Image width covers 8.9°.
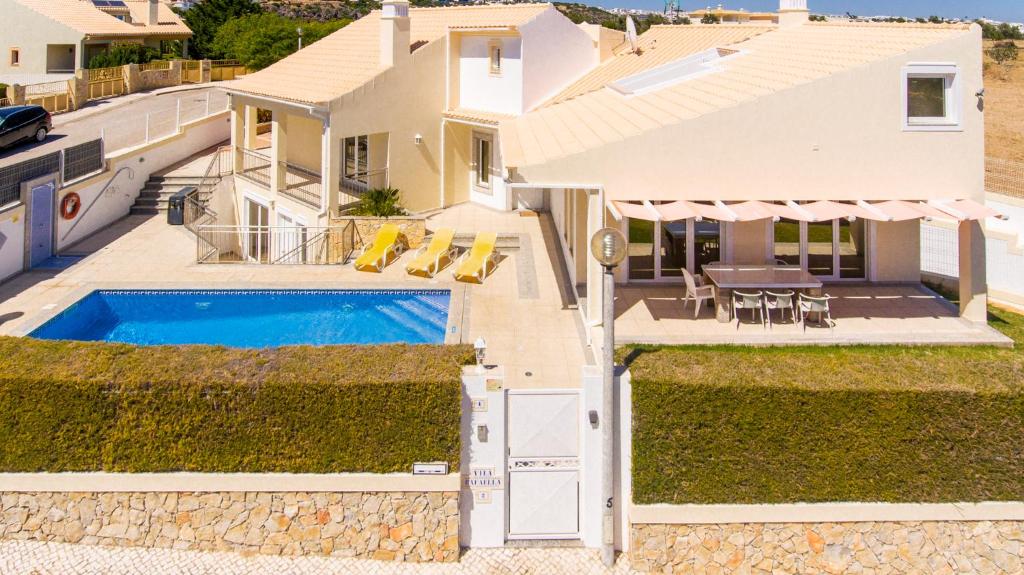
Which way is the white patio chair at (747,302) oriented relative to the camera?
away from the camera

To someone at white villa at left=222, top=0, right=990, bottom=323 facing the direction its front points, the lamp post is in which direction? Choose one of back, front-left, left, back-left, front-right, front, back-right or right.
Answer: front

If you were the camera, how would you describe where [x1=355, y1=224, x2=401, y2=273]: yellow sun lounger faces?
facing the viewer and to the left of the viewer

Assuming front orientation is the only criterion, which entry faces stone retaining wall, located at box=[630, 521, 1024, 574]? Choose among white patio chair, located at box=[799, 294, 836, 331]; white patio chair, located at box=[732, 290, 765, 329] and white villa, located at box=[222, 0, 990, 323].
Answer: the white villa

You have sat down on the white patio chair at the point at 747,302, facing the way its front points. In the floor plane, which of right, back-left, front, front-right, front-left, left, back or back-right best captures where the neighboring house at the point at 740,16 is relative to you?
front

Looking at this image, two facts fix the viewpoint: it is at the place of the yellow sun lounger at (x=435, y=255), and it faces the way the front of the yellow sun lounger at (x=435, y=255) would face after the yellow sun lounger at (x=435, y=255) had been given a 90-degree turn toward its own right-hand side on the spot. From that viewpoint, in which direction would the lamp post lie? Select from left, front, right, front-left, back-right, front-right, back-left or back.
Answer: back-left

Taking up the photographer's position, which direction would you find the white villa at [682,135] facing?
facing the viewer

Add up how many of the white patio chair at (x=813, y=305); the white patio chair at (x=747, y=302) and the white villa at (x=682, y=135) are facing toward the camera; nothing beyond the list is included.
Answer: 1

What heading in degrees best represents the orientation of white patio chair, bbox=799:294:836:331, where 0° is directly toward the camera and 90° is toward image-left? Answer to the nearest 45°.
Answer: approximately 180°

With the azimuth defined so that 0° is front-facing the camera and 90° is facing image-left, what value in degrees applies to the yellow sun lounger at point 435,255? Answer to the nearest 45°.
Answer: approximately 45°
